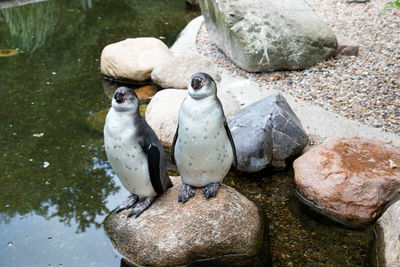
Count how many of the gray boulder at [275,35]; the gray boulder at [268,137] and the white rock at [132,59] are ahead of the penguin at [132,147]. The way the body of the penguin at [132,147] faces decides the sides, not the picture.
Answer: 0

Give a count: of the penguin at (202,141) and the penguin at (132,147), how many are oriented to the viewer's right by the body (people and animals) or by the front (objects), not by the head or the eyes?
0

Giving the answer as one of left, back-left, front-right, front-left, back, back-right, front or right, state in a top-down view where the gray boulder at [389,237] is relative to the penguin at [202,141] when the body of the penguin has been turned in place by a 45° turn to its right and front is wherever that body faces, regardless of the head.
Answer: back-left

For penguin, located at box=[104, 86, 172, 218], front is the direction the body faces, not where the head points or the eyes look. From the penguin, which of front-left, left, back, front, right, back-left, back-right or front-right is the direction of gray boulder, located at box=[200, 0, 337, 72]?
back

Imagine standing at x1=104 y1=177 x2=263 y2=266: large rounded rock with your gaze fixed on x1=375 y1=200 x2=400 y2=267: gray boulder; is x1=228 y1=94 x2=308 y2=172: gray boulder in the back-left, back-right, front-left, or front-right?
front-left

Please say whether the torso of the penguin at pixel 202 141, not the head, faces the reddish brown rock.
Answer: no

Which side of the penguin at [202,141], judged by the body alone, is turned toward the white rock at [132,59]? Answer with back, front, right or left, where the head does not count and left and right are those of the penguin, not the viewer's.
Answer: back

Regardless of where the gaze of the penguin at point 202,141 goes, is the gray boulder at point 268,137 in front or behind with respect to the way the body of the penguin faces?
behind

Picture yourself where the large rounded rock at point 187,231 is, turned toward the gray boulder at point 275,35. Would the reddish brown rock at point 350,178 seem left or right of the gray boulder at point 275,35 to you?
right

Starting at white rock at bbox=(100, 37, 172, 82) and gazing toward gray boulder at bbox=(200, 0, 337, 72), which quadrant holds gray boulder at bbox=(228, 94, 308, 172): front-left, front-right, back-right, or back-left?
front-right

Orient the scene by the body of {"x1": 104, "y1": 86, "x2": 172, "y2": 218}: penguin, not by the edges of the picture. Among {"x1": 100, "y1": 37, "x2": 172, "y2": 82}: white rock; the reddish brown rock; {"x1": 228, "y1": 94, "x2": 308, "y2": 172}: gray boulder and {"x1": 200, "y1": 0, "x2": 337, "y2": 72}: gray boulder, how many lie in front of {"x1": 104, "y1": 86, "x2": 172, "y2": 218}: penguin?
0

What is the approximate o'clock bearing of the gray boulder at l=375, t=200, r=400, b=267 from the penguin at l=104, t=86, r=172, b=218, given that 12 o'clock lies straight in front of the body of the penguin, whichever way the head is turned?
The gray boulder is roughly at 8 o'clock from the penguin.

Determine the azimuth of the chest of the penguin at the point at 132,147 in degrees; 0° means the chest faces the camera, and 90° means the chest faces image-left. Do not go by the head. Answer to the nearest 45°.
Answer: approximately 45°

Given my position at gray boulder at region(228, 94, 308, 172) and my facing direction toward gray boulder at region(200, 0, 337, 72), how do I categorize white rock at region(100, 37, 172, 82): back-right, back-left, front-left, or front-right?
front-left

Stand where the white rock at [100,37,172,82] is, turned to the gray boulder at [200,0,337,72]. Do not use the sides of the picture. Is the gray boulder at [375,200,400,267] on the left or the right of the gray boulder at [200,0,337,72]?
right

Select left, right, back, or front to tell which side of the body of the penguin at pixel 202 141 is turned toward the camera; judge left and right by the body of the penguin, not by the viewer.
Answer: front

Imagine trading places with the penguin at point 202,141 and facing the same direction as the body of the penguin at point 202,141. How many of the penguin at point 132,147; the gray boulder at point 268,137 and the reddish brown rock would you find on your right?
1
